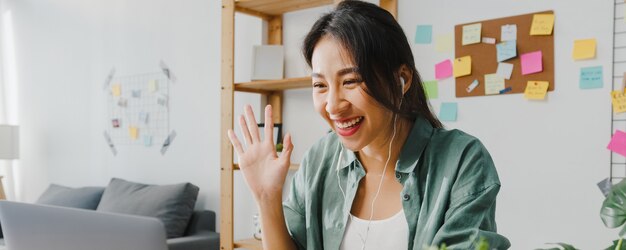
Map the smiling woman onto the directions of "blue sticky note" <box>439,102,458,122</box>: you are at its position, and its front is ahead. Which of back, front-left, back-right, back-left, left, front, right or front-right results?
front

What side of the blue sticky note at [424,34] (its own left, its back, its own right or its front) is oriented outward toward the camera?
front

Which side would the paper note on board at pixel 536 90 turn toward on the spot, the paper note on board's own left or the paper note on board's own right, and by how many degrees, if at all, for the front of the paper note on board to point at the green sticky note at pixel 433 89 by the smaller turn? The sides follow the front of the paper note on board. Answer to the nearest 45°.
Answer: approximately 90° to the paper note on board's own right

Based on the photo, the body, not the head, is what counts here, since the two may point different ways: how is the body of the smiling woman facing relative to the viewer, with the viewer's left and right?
facing the viewer and to the left of the viewer

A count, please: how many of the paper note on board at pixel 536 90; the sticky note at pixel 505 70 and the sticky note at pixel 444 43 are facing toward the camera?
3

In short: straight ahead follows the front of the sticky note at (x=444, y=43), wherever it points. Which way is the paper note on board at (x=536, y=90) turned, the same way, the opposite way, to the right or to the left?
the same way

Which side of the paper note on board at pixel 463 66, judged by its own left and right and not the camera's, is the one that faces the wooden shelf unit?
right

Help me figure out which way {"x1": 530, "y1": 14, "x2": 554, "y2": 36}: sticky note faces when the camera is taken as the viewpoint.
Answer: facing the viewer

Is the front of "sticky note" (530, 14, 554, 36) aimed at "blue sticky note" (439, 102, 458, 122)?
no

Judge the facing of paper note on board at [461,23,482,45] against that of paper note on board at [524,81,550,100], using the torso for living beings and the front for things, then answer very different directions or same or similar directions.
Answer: same or similar directions

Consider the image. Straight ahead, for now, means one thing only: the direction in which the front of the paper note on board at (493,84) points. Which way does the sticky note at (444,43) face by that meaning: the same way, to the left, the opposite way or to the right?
the same way

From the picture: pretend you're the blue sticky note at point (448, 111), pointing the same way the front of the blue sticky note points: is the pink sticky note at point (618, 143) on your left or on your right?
on your left

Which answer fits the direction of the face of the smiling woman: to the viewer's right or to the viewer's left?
to the viewer's left

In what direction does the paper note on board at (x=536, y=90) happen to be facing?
toward the camera
